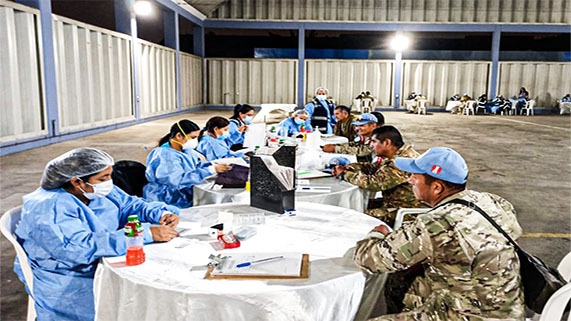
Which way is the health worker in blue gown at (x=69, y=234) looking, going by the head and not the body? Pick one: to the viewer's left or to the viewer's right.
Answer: to the viewer's right

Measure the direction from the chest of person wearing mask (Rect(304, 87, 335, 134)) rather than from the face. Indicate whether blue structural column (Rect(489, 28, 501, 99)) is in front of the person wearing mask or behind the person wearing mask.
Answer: behind

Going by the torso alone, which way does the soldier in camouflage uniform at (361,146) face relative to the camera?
to the viewer's left

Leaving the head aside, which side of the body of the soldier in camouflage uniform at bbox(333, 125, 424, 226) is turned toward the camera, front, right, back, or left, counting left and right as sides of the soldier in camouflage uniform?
left

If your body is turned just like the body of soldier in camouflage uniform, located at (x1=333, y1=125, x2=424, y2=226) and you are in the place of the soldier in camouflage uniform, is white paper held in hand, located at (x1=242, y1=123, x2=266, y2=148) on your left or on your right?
on your right

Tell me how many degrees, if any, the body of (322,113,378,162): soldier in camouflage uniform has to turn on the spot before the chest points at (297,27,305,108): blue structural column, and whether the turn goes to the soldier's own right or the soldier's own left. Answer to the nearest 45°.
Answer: approximately 90° to the soldier's own right

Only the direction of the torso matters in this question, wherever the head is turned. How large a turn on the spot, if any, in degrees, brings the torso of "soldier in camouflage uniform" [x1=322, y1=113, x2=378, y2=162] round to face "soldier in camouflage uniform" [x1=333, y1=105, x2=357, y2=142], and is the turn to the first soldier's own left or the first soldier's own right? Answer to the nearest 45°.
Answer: approximately 90° to the first soldier's own right

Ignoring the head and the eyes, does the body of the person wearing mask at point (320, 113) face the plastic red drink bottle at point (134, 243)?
yes

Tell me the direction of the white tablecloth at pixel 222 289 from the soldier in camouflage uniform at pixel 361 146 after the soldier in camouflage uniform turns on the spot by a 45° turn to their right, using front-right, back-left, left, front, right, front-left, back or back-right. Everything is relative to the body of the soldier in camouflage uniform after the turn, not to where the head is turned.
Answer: back-left

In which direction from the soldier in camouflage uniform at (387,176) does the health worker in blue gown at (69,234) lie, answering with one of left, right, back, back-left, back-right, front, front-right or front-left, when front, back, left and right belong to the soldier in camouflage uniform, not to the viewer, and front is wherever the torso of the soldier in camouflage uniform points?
front-left

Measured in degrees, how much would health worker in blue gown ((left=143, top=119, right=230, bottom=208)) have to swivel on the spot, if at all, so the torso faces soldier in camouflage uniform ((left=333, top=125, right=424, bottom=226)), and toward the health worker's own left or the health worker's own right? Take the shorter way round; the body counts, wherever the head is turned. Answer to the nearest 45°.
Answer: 0° — they already face them

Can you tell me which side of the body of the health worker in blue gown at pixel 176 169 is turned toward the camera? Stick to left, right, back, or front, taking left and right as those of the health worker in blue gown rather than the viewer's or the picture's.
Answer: right

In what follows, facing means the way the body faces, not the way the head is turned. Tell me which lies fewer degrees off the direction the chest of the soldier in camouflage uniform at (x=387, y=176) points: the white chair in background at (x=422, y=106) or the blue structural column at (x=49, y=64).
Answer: the blue structural column

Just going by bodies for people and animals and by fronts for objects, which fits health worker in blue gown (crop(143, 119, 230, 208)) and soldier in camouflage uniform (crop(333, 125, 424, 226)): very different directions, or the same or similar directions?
very different directions

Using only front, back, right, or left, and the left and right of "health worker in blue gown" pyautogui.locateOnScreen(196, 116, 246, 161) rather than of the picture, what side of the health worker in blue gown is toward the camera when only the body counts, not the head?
right

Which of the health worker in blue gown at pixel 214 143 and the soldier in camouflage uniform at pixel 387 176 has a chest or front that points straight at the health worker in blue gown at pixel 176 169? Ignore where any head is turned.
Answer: the soldier in camouflage uniform
